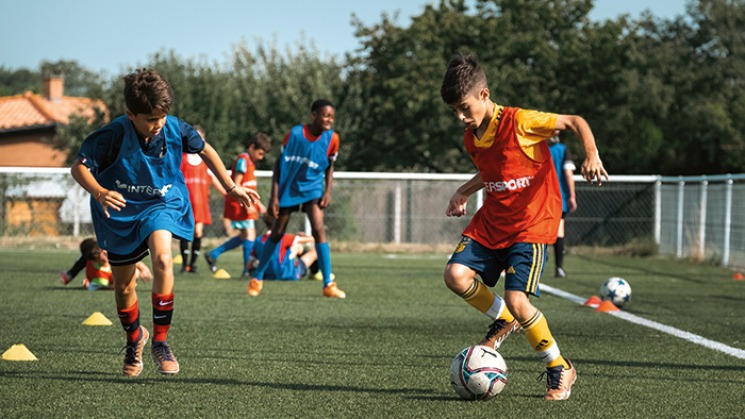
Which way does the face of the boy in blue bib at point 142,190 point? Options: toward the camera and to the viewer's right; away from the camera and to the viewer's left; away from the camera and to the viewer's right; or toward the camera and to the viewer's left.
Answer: toward the camera and to the viewer's right

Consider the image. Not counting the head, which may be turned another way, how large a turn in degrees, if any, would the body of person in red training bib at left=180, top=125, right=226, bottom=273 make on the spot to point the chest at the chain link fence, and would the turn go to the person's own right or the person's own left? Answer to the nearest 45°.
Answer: approximately 135° to the person's own left

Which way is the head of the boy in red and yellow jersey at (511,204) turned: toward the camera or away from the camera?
toward the camera

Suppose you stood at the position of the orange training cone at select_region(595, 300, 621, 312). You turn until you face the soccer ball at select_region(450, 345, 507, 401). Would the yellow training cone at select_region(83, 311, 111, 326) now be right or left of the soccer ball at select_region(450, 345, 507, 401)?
right

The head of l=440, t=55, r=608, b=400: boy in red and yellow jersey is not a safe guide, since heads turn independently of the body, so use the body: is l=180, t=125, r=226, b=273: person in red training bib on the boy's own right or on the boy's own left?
on the boy's own right

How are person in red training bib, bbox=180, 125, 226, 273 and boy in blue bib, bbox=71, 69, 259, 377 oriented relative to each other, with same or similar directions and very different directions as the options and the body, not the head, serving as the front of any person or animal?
same or similar directions

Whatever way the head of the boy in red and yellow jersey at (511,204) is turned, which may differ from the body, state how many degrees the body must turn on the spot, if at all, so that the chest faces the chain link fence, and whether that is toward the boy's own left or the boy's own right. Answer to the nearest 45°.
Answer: approximately 135° to the boy's own right

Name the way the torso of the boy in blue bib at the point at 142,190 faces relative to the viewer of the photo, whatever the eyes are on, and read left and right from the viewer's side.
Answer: facing the viewer

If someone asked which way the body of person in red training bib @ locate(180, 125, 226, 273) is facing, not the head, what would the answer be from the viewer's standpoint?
toward the camera

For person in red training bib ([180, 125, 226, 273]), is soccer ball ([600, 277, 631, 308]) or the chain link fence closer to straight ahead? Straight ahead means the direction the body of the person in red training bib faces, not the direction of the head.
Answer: the soccer ball
